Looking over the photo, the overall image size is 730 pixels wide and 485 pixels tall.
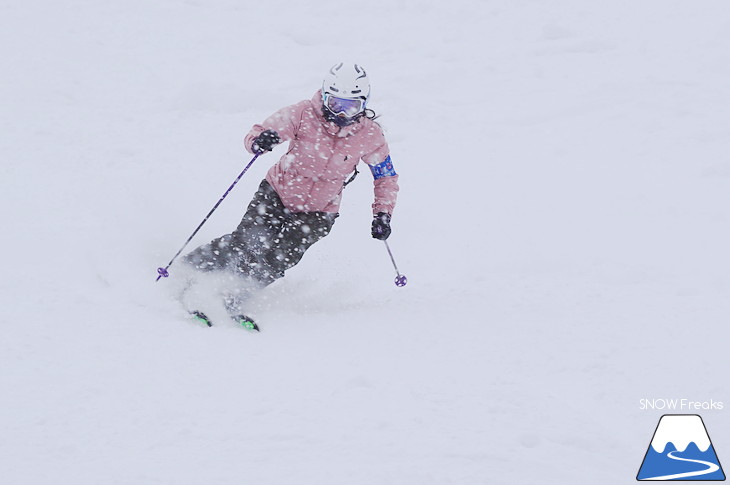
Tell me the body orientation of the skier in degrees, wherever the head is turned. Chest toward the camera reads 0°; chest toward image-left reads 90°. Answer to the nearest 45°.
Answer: approximately 0°
